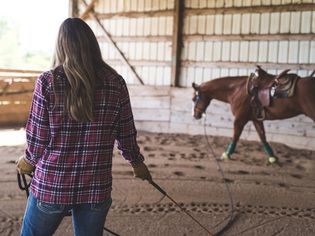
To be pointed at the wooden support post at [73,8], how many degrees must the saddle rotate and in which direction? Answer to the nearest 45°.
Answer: approximately 45° to its right

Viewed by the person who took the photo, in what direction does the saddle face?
facing to the left of the viewer

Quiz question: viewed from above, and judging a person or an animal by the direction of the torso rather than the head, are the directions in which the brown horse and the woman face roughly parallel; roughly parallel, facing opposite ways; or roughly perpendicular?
roughly perpendicular

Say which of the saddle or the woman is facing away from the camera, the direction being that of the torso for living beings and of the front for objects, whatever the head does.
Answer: the woman

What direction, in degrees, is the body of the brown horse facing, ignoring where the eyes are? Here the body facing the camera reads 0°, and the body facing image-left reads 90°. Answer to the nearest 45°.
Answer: approximately 90°

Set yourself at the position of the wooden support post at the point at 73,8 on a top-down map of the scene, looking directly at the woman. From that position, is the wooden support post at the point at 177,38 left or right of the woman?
left

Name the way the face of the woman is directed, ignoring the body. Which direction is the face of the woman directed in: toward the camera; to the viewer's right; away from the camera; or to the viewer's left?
away from the camera

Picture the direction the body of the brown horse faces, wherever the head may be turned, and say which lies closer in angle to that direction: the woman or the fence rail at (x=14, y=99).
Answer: the fence rail

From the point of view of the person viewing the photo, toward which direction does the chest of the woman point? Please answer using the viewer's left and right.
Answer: facing away from the viewer

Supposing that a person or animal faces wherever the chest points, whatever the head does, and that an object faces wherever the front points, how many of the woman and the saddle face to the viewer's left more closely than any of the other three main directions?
1

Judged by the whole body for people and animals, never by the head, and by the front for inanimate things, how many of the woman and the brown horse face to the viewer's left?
1

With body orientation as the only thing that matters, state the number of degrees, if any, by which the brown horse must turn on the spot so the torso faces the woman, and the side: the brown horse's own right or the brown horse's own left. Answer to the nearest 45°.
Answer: approximately 90° to the brown horse's own left
